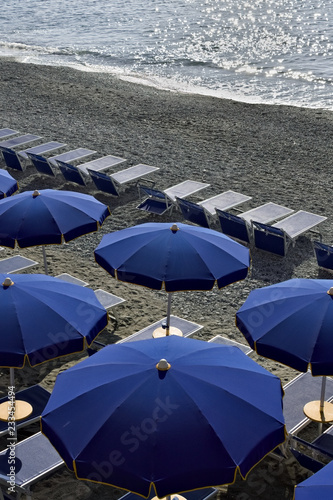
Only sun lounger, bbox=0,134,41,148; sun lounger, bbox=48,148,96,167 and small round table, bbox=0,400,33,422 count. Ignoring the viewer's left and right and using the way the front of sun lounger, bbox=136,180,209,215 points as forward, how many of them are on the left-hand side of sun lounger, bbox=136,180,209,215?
2

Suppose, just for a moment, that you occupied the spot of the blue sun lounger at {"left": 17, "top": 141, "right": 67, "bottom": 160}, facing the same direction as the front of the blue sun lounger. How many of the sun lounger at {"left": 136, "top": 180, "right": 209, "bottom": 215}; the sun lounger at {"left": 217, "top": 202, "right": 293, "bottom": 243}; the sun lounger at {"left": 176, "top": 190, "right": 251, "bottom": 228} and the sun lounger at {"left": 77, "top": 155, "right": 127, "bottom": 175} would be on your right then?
4

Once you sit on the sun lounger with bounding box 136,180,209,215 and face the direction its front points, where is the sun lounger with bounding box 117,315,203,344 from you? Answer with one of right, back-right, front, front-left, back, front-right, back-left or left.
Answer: back-right

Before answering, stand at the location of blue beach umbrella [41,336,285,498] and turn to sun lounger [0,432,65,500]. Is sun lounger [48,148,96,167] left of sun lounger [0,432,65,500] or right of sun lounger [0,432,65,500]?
right

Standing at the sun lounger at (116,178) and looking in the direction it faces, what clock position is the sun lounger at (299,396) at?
the sun lounger at (299,396) is roughly at 4 o'clock from the sun lounger at (116,178).

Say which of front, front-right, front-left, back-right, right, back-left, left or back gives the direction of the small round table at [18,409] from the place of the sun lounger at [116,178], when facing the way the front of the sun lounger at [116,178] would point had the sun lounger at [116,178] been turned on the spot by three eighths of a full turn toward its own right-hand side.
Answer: front

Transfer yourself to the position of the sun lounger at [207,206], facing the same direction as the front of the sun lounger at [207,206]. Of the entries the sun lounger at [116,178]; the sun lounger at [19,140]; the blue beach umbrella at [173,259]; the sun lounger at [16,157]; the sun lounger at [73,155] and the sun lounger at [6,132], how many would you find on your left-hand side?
5

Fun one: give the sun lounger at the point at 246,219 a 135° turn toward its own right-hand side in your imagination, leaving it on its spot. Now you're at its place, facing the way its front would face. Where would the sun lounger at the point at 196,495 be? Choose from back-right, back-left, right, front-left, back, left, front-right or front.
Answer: front

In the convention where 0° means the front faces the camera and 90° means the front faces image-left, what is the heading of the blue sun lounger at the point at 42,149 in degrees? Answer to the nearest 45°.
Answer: approximately 225°

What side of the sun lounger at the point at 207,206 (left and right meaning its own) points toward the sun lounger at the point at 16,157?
left

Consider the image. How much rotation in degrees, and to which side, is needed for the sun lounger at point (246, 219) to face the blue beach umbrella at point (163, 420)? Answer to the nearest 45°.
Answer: approximately 135° to its right

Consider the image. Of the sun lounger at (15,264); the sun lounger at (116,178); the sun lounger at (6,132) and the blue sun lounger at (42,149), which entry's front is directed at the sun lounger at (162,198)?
the sun lounger at (15,264)

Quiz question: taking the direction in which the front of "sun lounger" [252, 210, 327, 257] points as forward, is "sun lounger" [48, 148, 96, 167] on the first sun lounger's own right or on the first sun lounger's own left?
on the first sun lounger's own left

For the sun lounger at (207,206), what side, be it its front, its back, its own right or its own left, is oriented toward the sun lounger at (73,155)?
left

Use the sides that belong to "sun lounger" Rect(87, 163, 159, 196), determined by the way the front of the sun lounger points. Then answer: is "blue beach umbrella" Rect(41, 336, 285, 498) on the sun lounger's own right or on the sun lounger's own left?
on the sun lounger's own right

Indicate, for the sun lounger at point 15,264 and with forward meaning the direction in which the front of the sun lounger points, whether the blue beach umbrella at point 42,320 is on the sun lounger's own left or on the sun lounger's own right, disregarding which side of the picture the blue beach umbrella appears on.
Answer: on the sun lounger's own right

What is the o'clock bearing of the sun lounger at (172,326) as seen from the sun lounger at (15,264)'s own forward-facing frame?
the sun lounger at (172,326) is roughly at 3 o'clock from the sun lounger at (15,264).

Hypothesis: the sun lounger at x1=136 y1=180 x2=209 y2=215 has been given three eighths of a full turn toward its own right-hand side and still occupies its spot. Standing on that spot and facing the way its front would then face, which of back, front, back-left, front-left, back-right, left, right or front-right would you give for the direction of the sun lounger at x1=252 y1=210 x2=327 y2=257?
front-left
